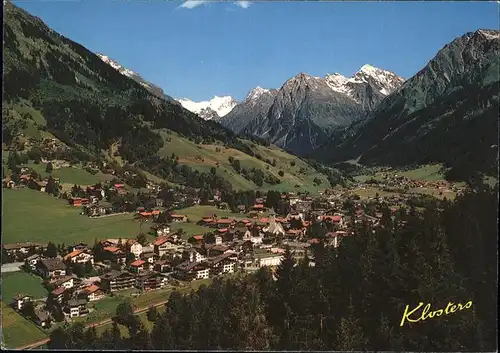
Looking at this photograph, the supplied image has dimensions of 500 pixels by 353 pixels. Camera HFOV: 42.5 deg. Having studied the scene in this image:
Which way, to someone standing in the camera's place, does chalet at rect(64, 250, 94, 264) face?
facing the viewer and to the right of the viewer

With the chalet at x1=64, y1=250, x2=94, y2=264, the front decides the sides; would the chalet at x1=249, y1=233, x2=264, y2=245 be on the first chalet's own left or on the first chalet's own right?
on the first chalet's own left

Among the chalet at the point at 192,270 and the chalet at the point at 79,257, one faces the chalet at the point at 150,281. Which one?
the chalet at the point at 79,257

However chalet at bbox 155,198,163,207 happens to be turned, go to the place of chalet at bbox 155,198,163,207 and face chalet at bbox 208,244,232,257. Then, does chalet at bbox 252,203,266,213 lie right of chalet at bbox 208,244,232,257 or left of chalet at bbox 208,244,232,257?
left

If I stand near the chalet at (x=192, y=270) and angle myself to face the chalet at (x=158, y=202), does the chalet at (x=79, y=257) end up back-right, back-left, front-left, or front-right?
front-left

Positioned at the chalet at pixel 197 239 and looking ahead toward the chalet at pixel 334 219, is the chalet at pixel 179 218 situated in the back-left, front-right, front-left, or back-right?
front-left

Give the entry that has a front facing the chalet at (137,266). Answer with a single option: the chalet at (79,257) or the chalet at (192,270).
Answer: the chalet at (79,257)

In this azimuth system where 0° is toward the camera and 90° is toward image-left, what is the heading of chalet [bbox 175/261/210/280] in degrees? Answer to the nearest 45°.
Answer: approximately 315°
